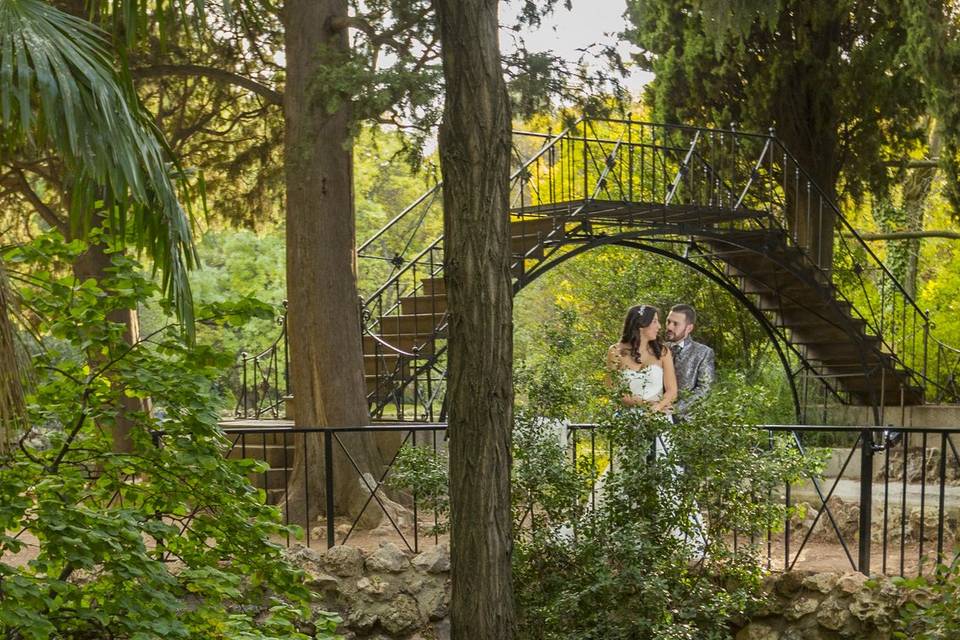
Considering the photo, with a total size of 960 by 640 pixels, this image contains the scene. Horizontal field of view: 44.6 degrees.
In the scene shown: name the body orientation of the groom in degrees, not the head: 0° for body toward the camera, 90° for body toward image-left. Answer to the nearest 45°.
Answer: approximately 45°

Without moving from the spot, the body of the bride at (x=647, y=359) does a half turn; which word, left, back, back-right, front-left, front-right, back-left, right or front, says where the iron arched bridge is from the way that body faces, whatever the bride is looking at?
front

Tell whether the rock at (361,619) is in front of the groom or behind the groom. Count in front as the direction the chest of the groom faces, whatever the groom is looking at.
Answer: in front

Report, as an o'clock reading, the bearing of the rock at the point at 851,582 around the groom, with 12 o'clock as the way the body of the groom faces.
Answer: The rock is roughly at 9 o'clock from the groom.

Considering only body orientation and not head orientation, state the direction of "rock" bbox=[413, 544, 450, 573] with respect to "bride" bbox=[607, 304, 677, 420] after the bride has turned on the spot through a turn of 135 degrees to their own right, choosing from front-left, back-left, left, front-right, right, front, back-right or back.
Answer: front-left

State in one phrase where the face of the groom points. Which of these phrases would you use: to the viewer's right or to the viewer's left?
to the viewer's left

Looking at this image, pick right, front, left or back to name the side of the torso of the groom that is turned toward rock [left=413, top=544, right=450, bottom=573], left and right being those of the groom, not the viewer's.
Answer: front

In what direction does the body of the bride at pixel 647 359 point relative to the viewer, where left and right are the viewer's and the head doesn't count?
facing the viewer

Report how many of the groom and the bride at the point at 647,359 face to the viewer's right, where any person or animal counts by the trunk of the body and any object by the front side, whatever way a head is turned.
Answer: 0
